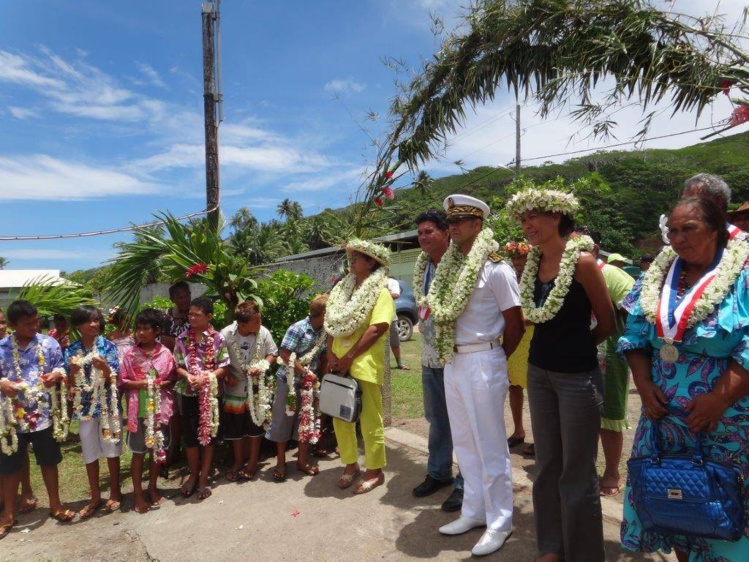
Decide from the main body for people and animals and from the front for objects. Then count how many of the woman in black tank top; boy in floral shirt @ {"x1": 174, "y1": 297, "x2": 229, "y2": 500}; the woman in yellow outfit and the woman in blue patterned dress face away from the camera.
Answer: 0

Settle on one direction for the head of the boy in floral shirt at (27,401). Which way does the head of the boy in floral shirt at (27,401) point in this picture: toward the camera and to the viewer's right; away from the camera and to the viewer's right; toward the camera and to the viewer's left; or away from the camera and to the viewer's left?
toward the camera and to the viewer's right

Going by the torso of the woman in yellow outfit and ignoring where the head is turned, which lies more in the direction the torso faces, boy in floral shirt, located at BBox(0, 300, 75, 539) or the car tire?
the boy in floral shirt

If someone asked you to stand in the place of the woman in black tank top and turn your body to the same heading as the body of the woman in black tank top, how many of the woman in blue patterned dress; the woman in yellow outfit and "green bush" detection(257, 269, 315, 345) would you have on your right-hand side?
2

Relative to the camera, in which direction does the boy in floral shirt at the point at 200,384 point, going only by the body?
toward the camera

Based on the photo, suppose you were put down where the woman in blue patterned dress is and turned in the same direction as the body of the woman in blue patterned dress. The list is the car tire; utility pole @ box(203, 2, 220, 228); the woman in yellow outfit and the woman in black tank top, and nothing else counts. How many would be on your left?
0

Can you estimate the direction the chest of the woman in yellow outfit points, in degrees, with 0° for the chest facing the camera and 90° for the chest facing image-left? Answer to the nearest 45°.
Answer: approximately 45°

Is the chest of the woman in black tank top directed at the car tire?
no

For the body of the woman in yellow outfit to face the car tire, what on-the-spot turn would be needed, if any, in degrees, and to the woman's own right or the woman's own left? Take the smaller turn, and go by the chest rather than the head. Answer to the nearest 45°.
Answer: approximately 135° to the woman's own right

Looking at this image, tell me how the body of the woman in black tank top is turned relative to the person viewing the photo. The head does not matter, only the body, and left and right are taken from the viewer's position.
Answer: facing the viewer and to the left of the viewer

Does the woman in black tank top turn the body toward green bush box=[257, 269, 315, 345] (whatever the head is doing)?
no

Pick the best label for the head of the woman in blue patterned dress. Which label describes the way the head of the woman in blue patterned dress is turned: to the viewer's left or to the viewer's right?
to the viewer's left

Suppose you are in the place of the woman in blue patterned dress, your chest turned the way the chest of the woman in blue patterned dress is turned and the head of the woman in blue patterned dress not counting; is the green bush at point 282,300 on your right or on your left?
on your right

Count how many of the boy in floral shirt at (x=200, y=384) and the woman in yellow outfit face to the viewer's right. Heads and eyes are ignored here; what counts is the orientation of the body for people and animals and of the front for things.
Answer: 0

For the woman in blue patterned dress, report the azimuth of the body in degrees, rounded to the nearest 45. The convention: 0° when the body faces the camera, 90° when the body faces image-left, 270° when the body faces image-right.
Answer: approximately 45°

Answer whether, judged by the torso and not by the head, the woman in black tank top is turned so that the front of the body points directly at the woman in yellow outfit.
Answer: no

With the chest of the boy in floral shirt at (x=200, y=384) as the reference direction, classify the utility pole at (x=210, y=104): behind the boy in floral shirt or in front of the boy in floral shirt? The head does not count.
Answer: behind

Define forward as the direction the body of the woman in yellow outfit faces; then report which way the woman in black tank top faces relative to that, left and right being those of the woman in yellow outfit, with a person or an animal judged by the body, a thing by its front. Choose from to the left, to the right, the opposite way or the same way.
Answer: the same way

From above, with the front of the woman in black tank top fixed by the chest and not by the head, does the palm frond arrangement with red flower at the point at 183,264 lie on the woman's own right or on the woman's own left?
on the woman's own right

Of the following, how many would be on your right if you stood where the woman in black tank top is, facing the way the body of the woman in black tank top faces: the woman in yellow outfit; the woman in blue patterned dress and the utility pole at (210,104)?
2
